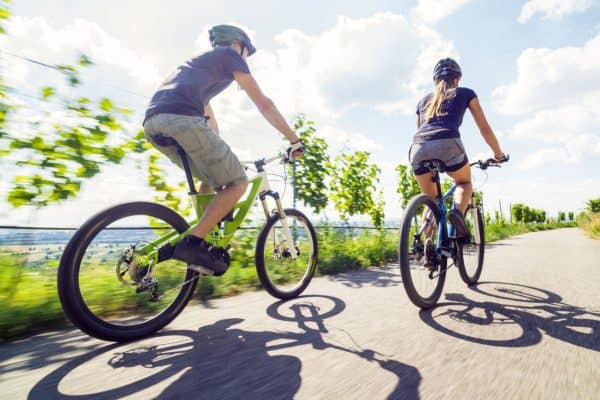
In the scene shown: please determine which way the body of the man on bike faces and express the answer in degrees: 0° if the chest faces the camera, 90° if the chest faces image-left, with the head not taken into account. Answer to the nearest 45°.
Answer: approximately 225°

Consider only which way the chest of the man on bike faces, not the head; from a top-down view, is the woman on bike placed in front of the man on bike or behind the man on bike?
in front

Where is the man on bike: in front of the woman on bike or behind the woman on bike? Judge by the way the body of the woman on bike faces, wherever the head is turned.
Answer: behind

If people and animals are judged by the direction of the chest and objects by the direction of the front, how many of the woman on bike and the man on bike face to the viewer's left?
0

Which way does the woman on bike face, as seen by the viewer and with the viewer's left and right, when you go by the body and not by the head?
facing away from the viewer and to the right of the viewer
